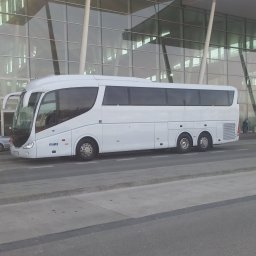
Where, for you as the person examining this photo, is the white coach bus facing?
facing the viewer and to the left of the viewer

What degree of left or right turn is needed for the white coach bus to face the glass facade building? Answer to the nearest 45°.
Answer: approximately 135° to its right
